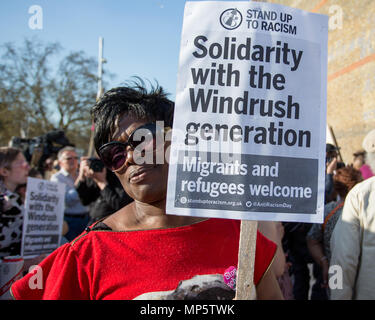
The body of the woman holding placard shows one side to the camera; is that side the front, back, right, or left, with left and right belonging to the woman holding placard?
front

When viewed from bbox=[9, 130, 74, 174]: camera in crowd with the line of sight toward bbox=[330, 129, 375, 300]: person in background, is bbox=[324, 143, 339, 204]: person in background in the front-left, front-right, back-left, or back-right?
front-left
